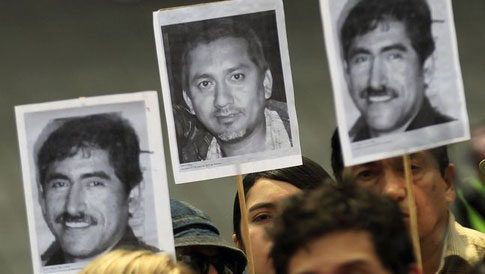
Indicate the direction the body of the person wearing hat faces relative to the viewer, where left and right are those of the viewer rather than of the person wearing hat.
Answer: facing the viewer and to the right of the viewer

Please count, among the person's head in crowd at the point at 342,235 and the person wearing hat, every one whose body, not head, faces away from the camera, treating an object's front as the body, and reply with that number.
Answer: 0

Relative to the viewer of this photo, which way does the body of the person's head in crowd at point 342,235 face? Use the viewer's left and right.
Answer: facing the viewer and to the left of the viewer

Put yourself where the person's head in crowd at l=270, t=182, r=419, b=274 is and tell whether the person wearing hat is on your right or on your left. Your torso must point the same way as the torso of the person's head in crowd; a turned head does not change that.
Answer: on your right

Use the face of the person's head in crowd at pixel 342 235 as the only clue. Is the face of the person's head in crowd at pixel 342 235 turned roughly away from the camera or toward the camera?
toward the camera

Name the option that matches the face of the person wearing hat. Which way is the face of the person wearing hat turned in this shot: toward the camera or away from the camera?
toward the camera
